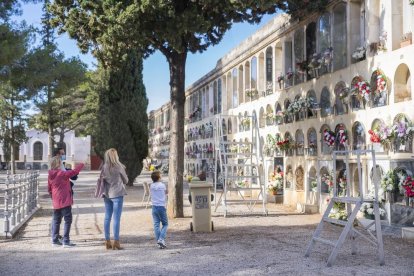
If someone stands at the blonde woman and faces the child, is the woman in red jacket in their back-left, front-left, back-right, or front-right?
back-left

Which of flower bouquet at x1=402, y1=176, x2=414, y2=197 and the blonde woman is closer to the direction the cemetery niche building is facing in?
the blonde woman

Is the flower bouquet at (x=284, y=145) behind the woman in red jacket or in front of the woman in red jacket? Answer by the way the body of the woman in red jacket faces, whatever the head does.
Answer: in front

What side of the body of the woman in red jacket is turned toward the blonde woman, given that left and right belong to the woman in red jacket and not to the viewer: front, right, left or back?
right

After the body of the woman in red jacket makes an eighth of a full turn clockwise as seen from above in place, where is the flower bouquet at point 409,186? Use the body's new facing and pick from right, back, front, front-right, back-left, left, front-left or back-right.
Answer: front

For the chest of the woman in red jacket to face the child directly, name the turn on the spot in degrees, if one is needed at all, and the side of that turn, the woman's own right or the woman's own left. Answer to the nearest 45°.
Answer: approximately 45° to the woman's own right

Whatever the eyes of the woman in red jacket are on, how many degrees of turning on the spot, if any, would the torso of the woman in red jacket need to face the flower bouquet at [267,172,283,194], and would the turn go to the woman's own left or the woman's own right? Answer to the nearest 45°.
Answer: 0° — they already face it

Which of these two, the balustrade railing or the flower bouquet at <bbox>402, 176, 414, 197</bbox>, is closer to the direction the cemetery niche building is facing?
the balustrade railing

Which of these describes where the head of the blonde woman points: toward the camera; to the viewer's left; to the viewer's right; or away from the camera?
away from the camera

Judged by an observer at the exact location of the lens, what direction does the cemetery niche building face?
facing the viewer and to the left of the viewer

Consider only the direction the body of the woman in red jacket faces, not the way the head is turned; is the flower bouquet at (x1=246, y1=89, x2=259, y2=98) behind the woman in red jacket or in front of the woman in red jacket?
in front

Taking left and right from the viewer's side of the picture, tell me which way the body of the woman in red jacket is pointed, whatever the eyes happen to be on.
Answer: facing away from the viewer and to the right of the viewer

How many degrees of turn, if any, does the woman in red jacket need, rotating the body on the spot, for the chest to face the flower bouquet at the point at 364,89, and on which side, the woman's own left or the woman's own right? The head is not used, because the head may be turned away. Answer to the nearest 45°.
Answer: approximately 45° to the woman's own right
